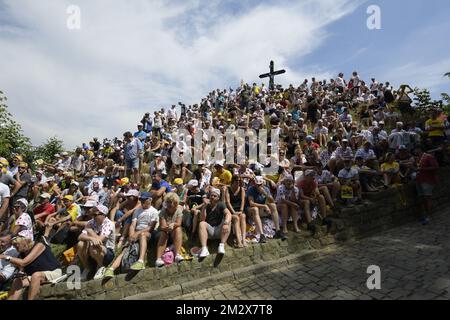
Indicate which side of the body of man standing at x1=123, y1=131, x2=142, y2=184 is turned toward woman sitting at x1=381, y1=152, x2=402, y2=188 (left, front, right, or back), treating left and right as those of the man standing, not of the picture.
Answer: left

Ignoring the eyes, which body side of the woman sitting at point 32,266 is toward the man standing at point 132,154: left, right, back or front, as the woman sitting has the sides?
back

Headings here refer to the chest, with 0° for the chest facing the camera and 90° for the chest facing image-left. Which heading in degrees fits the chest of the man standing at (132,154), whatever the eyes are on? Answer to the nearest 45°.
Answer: approximately 45°

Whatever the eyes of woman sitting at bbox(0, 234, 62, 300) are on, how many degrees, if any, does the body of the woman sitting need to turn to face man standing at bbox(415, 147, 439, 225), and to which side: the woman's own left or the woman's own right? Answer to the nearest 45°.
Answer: approximately 135° to the woman's own left

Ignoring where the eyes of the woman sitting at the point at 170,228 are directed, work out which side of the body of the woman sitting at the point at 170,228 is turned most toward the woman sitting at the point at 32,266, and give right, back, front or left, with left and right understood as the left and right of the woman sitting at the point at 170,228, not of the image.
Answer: right

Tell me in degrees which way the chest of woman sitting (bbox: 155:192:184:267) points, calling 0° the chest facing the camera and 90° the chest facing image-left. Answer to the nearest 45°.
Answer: approximately 0°
